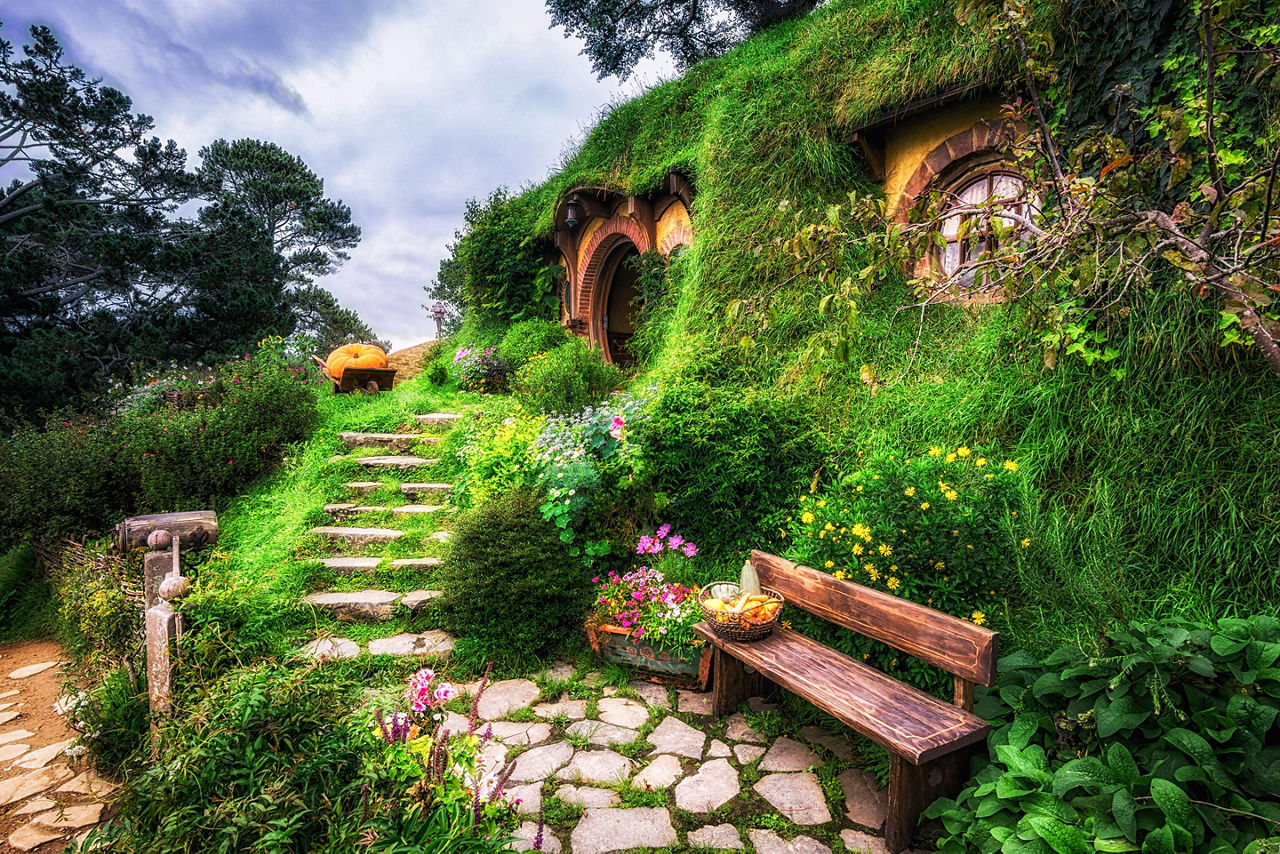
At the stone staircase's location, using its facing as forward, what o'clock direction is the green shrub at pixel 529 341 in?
The green shrub is roughly at 7 o'clock from the stone staircase.

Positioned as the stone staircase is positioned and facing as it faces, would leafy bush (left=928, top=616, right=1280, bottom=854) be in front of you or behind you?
in front

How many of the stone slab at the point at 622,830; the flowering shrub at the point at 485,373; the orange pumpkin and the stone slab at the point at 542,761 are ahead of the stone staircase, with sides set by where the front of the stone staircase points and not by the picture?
2

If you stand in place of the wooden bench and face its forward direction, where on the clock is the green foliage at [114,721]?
The green foliage is roughly at 1 o'clock from the wooden bench.

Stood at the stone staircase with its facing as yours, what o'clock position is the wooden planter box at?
The wooden planter box is roughly at 11 o'clock from the stone staircase.

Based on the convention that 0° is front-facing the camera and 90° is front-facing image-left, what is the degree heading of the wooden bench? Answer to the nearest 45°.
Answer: approximately 45°

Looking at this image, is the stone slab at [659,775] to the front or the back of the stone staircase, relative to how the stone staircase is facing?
to the front

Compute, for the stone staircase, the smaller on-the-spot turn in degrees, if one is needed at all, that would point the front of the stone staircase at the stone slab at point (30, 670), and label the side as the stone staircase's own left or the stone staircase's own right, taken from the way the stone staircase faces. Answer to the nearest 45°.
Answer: approximately 90° to the stone staircase's own right

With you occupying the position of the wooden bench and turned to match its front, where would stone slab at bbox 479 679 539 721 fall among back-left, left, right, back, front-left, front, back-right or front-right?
front-right
